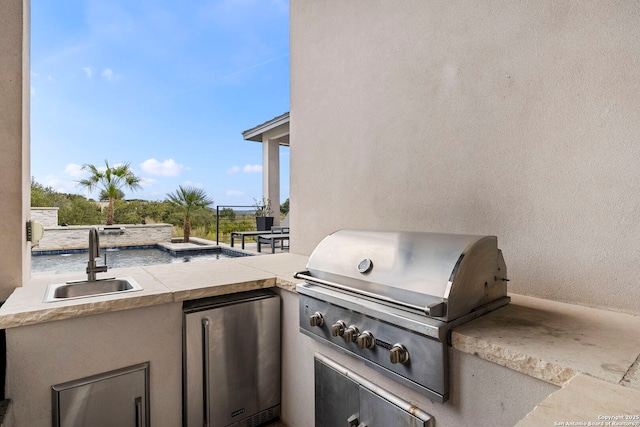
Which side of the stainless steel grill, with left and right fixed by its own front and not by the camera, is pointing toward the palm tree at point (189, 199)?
right

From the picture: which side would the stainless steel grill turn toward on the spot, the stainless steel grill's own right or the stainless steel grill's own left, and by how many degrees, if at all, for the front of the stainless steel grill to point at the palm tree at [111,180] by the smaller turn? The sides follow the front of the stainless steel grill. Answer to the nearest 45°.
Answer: approximately 90° to the stainless steel grill's own right

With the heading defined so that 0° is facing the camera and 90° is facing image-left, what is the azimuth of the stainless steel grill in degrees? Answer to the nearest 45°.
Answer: approximately 45°

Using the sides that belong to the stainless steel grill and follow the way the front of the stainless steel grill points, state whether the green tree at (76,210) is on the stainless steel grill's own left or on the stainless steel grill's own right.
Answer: on the stainless steel grill's own right

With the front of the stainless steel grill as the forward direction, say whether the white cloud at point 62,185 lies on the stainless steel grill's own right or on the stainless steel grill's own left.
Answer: on the stainless steel grill's own right

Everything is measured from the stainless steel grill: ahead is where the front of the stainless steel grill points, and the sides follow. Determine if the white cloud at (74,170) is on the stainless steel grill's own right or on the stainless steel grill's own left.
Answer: on the stainless steel grill's own right

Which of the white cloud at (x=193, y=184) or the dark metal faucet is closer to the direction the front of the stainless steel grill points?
the dark metal faucet

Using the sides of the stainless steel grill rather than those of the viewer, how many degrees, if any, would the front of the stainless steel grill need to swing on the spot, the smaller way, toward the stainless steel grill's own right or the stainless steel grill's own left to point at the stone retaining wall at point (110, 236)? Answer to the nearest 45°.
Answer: approximately 90° to the stainless steel grill's own right

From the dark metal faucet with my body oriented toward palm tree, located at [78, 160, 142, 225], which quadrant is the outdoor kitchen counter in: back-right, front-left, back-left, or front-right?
back-right

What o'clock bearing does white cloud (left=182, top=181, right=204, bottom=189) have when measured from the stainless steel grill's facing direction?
The white cloud is roughly at 3 o'clock from the stainless steel grill.

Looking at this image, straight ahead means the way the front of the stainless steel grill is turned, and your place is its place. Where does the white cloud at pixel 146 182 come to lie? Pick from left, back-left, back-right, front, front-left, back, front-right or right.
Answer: right

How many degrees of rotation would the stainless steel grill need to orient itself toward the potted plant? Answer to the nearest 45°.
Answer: approximately 90° to its right

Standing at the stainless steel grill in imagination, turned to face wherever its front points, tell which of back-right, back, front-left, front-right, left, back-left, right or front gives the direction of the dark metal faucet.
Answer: front-right
